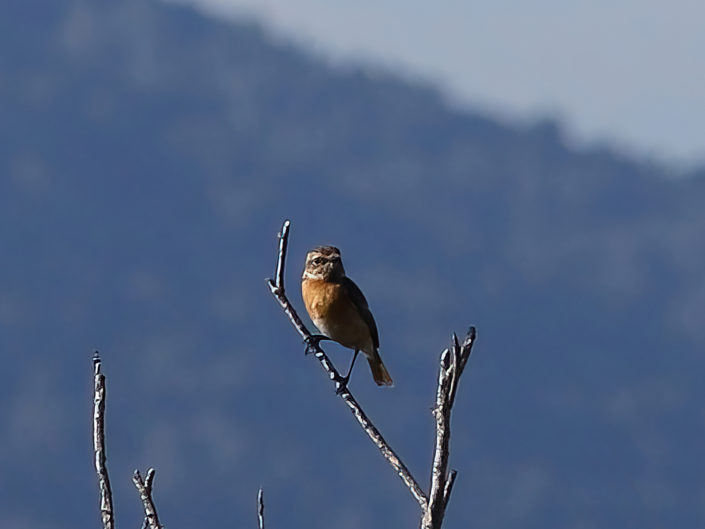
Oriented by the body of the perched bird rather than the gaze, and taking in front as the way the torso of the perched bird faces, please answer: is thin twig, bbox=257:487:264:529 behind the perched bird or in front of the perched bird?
in front

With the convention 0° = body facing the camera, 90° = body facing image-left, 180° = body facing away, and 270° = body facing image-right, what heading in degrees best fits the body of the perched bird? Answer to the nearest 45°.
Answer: approximately 45°
